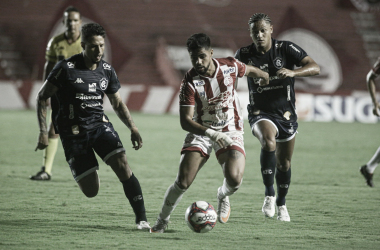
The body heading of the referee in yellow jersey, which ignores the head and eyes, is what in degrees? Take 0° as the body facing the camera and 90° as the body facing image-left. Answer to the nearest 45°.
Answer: approximately 0°

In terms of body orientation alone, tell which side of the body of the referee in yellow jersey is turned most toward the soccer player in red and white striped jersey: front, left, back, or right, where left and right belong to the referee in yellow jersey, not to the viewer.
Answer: front

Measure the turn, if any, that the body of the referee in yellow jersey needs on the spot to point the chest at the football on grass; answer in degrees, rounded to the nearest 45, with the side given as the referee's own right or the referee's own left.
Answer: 0° — they already face it

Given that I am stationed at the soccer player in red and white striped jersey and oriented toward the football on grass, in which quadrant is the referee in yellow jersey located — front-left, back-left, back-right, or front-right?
back-right
